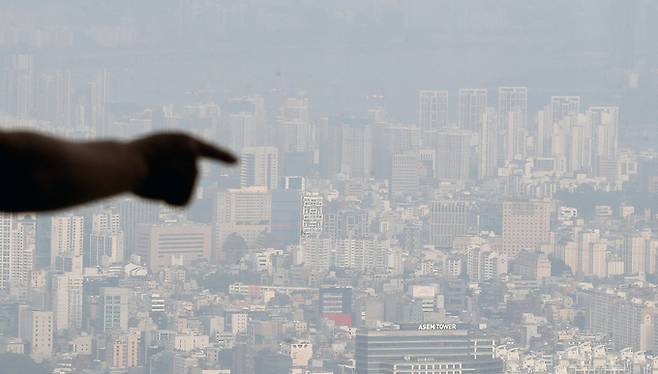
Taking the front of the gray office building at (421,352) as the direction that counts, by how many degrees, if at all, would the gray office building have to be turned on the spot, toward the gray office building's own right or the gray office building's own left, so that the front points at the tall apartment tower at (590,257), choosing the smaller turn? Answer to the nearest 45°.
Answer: approximately 135° to the gray office building's own left

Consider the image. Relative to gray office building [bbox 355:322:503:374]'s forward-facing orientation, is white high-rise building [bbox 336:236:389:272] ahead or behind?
behind

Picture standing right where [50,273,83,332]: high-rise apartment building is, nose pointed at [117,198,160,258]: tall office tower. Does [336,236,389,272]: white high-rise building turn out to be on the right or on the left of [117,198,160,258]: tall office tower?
right

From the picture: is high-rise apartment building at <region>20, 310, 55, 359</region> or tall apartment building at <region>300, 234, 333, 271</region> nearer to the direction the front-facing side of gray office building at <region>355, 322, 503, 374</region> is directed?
the high-rise apartment building

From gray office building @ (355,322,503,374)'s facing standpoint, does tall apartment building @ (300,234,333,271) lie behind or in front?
behind

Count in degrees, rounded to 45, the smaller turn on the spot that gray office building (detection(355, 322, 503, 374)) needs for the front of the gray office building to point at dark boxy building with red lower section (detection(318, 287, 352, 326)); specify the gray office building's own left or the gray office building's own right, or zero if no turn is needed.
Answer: approximately 135° to the gray office building's own right

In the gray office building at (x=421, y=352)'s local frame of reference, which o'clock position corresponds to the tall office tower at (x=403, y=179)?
The tall office tower is roughly at 6 o'clock from the gray office building.

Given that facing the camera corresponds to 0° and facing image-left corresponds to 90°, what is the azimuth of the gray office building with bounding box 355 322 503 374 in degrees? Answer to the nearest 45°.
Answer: approximately 0°

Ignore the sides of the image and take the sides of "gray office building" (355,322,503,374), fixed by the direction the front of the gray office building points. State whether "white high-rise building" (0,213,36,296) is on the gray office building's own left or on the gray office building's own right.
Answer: on the gray office building's own right

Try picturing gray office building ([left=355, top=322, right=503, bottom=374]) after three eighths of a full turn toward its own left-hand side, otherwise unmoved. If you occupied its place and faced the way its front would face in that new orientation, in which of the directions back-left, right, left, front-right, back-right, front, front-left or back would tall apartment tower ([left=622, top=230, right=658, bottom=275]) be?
front
